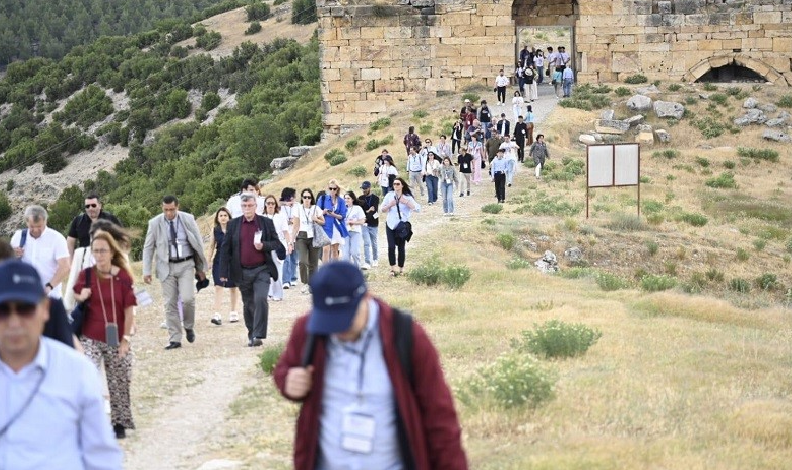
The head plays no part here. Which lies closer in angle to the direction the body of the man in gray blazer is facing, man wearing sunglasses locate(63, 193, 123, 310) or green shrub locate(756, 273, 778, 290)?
the man wearing sunglasses

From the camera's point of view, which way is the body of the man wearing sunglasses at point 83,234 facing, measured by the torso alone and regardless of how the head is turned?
toward the camera

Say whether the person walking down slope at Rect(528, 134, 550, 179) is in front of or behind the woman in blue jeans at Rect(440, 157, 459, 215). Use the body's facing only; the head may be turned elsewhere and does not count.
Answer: behind

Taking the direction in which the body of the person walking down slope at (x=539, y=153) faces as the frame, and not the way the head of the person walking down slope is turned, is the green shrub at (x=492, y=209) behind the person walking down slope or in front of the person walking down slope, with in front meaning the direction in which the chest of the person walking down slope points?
in front

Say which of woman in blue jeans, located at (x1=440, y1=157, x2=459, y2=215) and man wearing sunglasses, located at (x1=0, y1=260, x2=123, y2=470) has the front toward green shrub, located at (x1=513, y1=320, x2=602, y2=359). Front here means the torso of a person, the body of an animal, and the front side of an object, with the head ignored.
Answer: the woman in blue jeans

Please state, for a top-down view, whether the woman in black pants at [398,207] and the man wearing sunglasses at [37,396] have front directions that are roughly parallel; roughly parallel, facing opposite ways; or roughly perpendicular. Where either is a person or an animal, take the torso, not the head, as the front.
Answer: roughly parallel

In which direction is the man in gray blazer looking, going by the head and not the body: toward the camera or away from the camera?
toward the camera

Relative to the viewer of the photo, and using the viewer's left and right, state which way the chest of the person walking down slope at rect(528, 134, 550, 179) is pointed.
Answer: facing the viewer

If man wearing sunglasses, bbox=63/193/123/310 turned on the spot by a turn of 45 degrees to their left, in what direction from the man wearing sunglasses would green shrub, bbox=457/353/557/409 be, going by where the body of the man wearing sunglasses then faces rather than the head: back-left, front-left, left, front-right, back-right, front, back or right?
front

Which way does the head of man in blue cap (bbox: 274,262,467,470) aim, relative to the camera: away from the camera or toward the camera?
toward the camera

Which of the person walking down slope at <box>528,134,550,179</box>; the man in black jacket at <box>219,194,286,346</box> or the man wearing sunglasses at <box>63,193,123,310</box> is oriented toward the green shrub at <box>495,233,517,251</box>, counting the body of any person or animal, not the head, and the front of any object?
the person walking down slope

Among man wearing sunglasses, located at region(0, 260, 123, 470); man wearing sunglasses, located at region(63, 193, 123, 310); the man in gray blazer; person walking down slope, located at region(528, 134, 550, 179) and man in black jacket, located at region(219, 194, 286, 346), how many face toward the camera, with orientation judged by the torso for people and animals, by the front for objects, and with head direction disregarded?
5

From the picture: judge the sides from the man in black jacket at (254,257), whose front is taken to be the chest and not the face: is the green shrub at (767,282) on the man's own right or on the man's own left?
on the man's own left

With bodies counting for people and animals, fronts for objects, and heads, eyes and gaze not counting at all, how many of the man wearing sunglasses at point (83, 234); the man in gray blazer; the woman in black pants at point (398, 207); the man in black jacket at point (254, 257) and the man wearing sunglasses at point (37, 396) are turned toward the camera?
5

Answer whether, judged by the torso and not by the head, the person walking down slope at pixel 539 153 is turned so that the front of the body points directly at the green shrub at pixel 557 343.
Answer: yes

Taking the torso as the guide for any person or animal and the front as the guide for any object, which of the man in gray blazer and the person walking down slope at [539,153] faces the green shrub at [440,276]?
the person walking down slope

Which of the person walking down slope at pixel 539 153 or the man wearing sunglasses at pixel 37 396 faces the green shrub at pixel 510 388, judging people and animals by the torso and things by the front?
the person walking down slope
